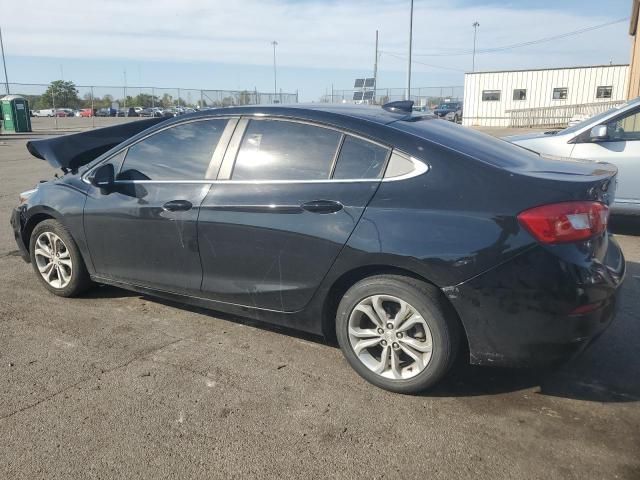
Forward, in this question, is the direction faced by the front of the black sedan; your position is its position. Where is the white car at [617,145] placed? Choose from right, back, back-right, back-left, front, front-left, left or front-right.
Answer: right

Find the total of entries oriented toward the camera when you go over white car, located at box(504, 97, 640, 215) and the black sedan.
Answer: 0

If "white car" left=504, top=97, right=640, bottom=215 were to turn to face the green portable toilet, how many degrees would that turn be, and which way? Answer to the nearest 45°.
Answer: approximately 45° to its right

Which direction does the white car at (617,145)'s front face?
to the viewer's left

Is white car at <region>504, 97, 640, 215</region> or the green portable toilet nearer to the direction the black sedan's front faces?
the green portable toilet

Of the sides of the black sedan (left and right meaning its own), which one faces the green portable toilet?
front

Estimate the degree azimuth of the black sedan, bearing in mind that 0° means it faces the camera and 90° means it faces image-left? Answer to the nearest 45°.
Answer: approximately 135°
